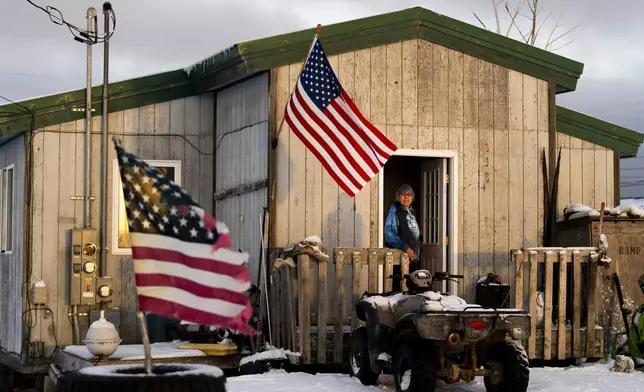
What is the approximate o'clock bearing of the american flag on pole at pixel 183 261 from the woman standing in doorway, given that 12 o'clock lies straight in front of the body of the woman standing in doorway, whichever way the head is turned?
The american flag on pole is roughly at 2 o'clock from the woman standing in doorway.

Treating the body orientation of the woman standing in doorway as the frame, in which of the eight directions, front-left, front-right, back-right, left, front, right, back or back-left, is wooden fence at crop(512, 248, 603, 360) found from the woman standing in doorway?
front-left

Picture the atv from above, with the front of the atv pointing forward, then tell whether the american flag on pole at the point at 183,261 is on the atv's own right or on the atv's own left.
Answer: on the atv's own left

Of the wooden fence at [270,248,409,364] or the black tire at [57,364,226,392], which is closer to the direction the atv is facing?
the wooden fence

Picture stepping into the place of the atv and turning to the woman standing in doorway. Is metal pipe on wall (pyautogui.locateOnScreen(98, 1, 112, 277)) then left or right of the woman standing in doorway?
left

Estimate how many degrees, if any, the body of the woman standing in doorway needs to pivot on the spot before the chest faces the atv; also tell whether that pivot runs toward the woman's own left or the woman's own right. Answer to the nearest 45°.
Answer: approximately 45° to the woman's own right

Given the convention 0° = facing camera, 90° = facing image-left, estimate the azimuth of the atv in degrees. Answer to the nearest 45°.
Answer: approximately 135°

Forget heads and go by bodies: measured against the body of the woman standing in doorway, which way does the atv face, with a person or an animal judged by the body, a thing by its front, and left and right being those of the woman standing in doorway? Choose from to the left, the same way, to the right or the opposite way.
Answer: the opposite way
